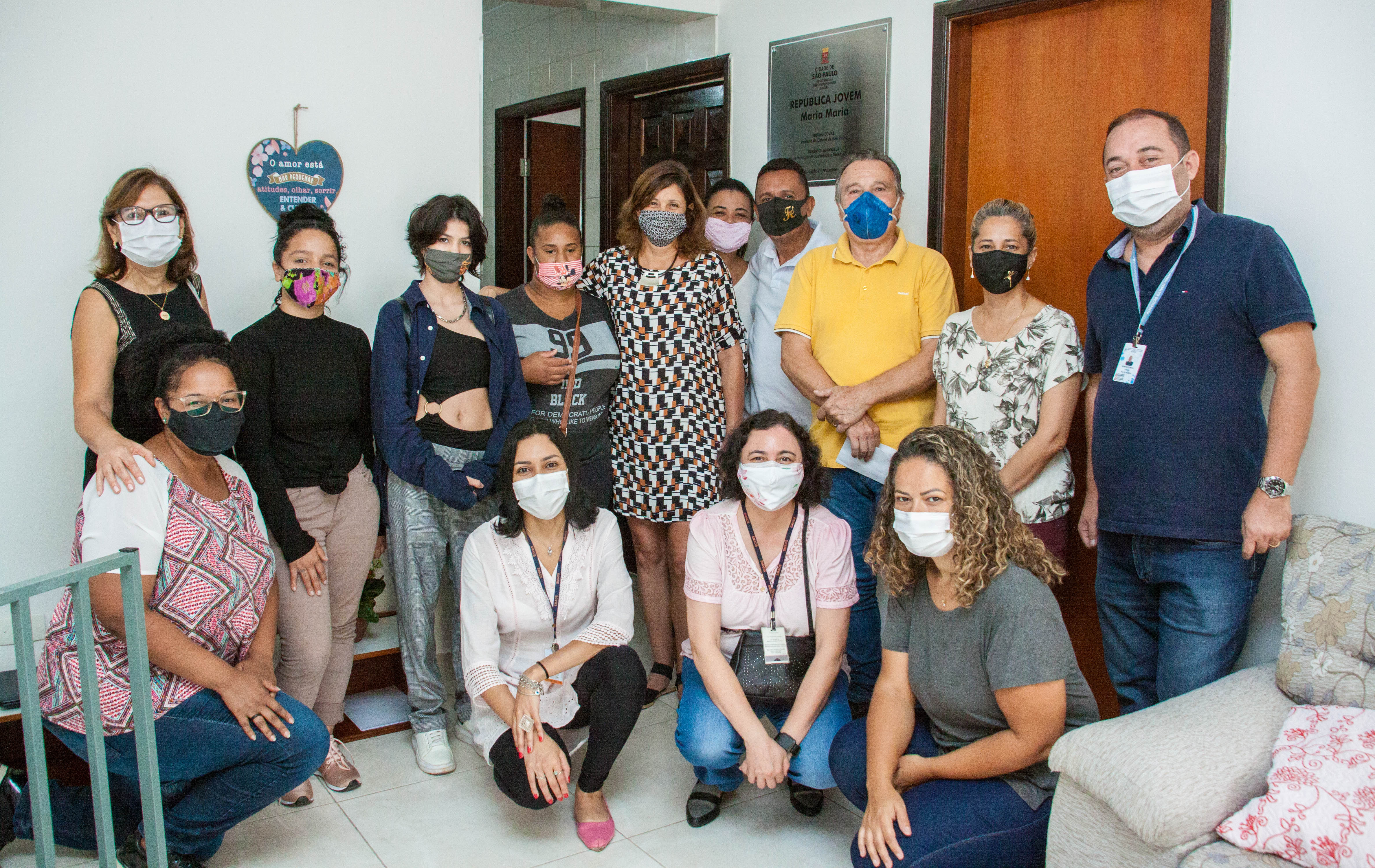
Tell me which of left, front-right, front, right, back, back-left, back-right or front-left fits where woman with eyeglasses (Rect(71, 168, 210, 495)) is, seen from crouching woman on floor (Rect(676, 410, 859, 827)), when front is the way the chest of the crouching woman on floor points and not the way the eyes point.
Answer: right

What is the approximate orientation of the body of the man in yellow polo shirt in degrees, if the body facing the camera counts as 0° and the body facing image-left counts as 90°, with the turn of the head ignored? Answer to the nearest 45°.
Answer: approximately 0°

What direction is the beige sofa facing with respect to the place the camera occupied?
facing the viewer and to the left of the viewer

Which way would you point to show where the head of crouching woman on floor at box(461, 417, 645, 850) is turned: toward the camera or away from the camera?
toward the camera

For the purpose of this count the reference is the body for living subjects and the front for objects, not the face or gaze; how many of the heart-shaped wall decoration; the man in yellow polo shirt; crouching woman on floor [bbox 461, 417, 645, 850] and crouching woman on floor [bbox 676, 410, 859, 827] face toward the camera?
4

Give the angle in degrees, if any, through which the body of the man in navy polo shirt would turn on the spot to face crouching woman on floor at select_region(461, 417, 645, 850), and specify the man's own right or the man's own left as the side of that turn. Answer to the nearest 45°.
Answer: approximately 45° to the man's own right

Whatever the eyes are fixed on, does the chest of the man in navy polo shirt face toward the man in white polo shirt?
no

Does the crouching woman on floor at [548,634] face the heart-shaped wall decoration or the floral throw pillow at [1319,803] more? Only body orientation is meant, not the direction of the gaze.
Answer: the floral throw pillow

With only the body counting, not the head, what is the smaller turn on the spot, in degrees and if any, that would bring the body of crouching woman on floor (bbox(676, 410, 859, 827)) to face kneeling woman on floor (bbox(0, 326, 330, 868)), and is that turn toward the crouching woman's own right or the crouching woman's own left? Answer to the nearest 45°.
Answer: approximately 90° to the crouching woman's own right

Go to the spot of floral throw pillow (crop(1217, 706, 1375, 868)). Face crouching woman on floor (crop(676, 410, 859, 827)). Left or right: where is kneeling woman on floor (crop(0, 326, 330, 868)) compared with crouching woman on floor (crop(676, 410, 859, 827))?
left

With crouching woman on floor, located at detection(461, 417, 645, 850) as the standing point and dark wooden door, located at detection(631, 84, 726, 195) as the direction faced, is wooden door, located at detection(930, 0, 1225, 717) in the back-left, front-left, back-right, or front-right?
front-right

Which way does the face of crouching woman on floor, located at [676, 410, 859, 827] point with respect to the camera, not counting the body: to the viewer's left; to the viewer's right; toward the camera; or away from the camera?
toward the camera

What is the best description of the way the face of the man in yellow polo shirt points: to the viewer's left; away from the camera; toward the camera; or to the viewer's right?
toward the camera

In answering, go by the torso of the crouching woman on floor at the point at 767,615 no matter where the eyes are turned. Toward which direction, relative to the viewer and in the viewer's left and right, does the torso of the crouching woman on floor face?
facing the viewer

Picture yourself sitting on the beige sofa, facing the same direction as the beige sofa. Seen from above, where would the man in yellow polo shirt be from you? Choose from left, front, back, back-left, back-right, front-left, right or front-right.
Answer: right

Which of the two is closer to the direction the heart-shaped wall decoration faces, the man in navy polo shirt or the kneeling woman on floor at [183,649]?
the kneeling woman on floor

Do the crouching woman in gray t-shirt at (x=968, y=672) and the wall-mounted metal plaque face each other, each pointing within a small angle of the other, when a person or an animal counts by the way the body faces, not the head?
no

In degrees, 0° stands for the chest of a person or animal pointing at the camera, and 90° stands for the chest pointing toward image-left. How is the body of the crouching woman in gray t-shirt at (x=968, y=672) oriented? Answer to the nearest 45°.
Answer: approximately 45°
